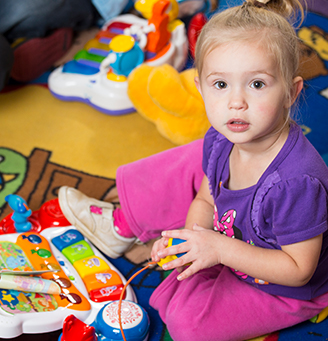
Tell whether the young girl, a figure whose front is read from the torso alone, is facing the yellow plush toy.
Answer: no

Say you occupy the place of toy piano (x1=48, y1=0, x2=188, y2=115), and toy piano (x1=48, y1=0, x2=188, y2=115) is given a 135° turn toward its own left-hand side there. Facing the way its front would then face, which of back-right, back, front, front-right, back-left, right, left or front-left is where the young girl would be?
front

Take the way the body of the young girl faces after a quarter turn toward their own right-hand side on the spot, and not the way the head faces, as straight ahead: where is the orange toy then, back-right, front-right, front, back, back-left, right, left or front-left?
front-right
